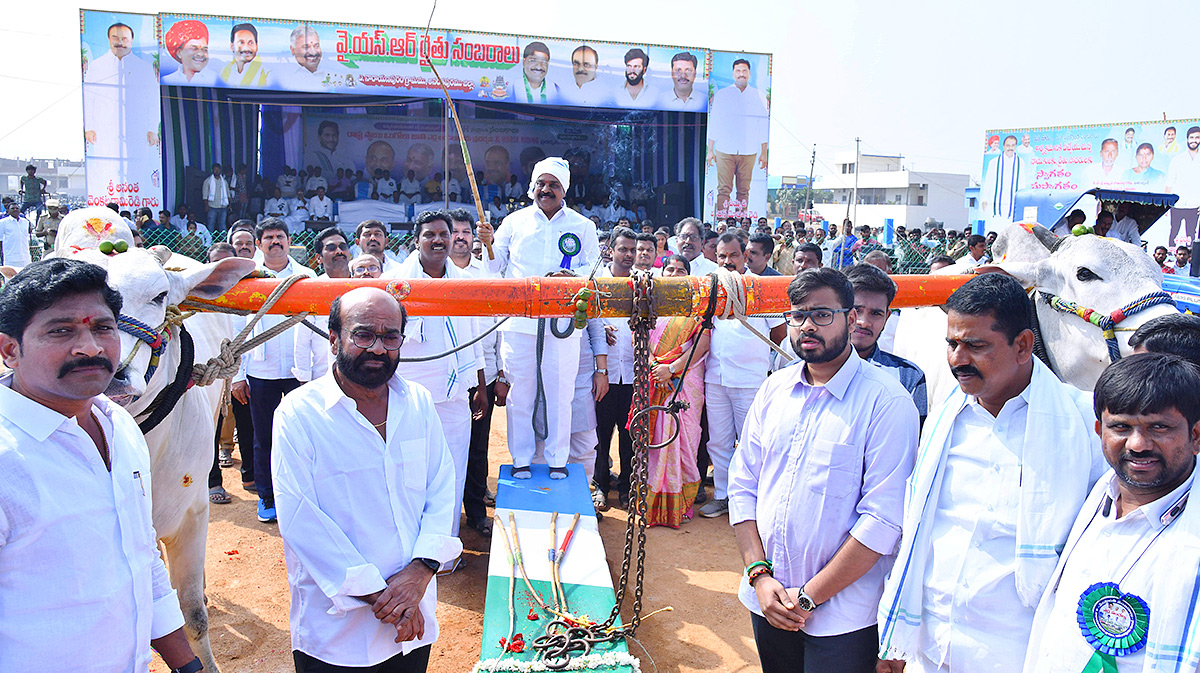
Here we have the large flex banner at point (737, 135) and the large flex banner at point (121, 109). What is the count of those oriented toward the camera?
2

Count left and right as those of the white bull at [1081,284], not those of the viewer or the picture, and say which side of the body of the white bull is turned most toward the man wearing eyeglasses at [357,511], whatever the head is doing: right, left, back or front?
right

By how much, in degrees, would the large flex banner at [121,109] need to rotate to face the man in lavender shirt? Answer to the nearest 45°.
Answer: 0° — it already faces them

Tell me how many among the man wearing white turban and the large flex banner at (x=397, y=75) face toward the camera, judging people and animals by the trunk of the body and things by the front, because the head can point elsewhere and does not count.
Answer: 2

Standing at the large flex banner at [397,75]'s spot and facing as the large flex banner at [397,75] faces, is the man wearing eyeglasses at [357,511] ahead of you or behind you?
ahead

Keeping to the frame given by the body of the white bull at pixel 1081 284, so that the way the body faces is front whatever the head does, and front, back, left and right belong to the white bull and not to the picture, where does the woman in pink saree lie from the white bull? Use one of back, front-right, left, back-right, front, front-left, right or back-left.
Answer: back

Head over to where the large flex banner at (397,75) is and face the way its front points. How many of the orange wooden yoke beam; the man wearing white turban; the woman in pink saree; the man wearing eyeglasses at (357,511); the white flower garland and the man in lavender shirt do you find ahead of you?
6

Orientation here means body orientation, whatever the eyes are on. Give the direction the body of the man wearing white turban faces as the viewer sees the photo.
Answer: toward the camera

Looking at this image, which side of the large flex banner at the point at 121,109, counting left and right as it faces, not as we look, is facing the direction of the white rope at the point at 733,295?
front

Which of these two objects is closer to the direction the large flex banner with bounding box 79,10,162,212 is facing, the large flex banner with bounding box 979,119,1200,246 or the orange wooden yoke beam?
the orange wooden yoke beam

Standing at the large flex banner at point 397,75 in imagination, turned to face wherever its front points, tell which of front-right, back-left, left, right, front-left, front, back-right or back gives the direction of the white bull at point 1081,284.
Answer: front

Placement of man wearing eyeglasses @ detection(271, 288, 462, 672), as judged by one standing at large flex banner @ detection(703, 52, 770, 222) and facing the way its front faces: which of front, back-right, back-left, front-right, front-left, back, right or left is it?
front

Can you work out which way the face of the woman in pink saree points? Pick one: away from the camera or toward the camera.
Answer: toward the camera

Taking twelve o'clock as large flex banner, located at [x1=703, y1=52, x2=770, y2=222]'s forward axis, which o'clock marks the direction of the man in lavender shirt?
The man in lavender shirt is roughly at 12 o'clock from the large flex banner.

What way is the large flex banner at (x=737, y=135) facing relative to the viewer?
toward the camera
